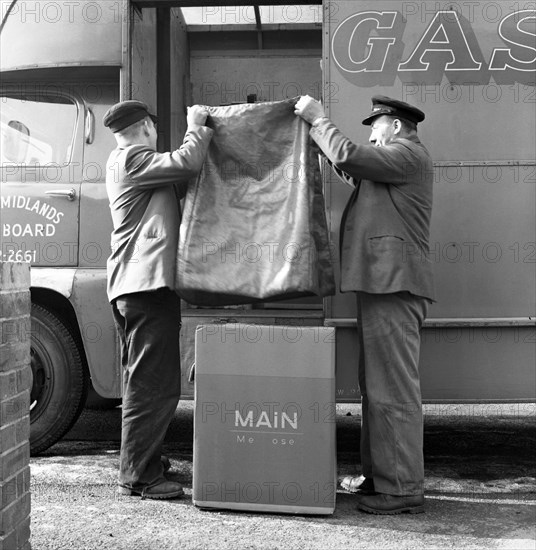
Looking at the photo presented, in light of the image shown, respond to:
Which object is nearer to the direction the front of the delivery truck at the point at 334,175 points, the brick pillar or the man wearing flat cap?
the man wearing flat cap

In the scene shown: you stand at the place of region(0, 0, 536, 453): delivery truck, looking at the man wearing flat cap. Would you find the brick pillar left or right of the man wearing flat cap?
left

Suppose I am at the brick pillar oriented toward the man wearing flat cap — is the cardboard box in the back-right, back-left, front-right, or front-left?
front-right

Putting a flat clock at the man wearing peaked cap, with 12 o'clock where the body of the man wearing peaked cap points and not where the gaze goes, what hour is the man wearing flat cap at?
The man wearing flat cap is roughly at 12 o'clock from the man wearing peaked cap.

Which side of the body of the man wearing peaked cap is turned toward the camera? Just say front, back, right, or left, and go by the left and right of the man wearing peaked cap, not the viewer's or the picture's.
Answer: left

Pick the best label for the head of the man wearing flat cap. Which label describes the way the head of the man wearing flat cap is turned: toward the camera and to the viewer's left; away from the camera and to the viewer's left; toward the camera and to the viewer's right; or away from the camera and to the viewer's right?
away from the camera and to the viewer's right

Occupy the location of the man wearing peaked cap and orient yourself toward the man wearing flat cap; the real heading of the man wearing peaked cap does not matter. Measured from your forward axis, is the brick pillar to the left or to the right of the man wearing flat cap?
left

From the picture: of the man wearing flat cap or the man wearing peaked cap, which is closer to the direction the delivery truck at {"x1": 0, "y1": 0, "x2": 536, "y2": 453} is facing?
the man wearing flat cap

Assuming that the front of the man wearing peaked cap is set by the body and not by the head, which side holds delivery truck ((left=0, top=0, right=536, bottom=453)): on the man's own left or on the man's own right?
on the man's own right

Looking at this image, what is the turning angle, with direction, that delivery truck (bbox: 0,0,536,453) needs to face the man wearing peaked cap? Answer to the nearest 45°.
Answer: approximately 90° to its left

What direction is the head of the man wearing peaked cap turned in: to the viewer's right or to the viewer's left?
to the viewer's left

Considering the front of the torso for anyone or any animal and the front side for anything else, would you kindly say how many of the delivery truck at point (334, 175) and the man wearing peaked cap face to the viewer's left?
2

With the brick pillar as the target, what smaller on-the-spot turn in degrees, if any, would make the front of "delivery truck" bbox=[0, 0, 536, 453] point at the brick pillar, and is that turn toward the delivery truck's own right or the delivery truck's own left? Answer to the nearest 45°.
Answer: approximately 45° to the delivery truck's own left

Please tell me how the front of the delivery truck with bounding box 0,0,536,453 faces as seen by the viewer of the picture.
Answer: facing to the left of the viewer

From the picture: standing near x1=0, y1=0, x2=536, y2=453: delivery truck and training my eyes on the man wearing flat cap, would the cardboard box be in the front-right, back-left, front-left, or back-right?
front-left
